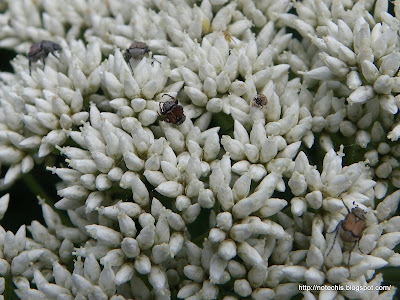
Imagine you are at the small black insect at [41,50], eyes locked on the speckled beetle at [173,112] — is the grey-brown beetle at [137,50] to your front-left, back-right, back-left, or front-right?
front-left

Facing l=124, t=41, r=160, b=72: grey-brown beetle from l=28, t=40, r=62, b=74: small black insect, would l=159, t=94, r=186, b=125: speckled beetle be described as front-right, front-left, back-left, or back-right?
front-right

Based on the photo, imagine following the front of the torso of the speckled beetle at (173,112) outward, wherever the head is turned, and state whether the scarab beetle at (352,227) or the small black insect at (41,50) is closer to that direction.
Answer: the small black insect

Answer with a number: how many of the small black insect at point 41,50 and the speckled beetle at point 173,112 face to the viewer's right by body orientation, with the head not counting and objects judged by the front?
1

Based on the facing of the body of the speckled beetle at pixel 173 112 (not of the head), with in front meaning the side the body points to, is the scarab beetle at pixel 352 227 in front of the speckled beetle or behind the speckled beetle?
behind

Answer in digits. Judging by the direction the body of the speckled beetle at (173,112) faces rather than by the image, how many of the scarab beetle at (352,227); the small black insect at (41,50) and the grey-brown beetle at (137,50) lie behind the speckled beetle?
1

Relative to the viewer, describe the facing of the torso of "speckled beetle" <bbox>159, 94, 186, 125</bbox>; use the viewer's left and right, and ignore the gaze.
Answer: facing away from the viewer and to the left of the viewer

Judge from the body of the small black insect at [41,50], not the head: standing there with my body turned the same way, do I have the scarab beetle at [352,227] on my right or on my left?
on my right

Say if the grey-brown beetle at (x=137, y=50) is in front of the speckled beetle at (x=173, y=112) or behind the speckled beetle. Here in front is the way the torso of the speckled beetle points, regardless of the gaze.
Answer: in front

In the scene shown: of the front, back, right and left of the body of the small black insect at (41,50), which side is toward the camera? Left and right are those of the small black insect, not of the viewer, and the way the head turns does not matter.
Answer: right

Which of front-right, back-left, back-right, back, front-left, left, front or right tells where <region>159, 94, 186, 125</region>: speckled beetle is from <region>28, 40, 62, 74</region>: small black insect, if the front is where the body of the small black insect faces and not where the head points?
front-right

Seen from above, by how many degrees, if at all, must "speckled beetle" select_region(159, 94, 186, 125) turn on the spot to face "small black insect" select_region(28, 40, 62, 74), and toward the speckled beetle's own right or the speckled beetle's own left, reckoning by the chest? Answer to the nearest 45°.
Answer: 0° — it already faces it

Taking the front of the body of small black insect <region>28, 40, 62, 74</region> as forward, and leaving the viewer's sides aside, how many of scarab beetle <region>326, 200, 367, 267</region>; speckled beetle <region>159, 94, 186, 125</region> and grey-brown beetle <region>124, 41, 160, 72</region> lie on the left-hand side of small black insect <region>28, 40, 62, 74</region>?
0
